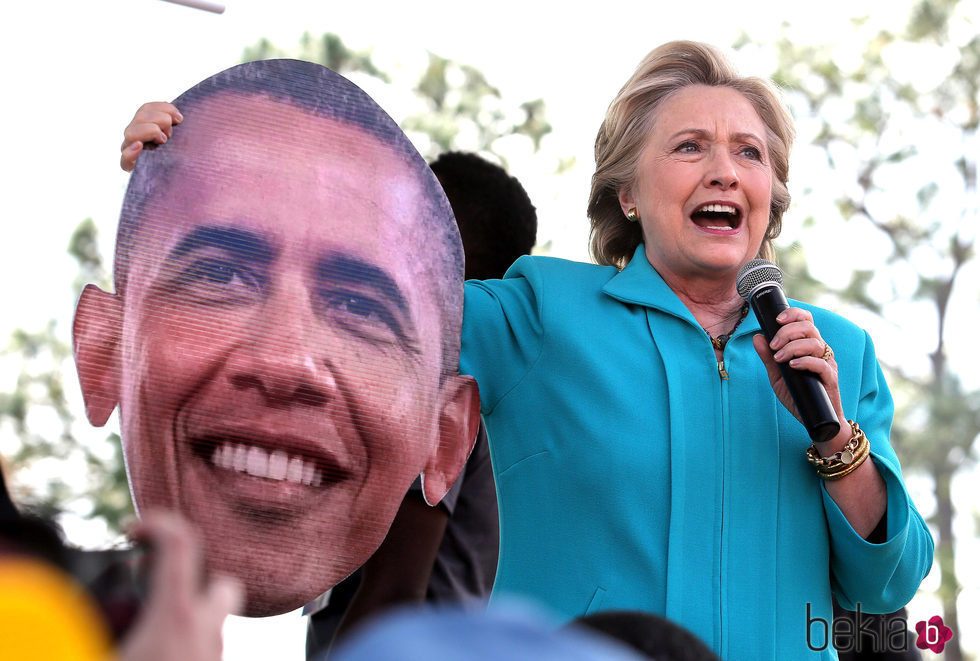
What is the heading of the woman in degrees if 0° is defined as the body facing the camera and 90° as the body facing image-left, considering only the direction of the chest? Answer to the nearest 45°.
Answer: approximately 315°

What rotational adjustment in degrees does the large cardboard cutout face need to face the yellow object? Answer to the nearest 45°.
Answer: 0° — it already faces it

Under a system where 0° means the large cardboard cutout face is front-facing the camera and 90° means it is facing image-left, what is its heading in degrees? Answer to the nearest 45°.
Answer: approximately 0°
